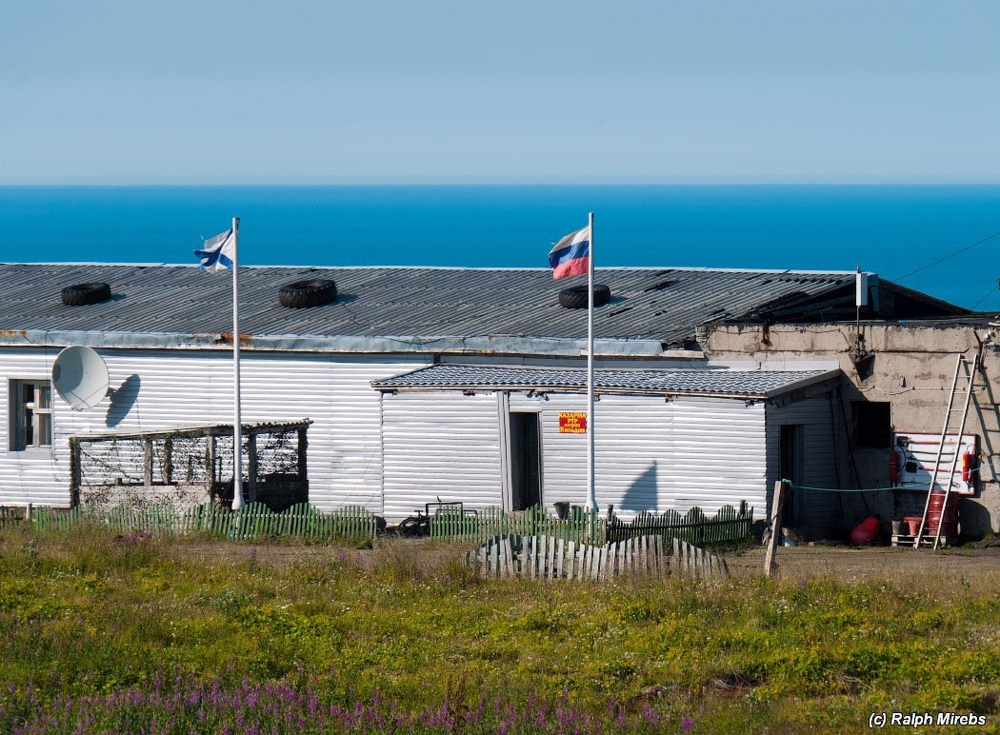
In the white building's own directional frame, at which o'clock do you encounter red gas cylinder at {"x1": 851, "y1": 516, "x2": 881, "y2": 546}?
The red gas cylinder is roughly at 10 o'clock from the white building.

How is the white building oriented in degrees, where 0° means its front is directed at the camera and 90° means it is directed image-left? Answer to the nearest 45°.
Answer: approximately 0°

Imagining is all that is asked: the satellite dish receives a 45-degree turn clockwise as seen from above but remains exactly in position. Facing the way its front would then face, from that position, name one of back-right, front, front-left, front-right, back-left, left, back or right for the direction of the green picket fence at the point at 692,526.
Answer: back-left

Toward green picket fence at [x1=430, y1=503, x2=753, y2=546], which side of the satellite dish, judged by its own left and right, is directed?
left

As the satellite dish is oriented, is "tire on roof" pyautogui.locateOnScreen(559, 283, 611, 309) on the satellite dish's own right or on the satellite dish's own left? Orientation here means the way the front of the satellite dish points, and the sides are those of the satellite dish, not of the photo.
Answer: on the satellite dish's own left

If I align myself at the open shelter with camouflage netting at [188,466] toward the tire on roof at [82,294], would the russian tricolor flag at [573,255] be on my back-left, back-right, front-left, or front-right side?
back-right

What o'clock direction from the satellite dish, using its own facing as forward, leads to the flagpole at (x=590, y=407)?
The flagpole is roughly at 9 o'clock from the satellite dish.

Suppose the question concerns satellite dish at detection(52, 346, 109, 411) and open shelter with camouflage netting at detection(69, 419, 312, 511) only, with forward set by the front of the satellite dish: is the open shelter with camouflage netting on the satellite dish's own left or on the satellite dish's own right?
on the satellite dish's own left

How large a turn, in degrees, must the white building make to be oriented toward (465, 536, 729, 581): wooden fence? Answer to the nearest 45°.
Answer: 0° — it already faces it

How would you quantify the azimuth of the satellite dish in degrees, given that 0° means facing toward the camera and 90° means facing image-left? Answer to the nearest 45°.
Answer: approximately 45°

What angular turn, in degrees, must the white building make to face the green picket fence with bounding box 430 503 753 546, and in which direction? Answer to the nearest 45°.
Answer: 0° — it already faces it

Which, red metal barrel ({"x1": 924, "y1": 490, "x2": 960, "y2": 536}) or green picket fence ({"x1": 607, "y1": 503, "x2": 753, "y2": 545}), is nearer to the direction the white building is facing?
the green picket fence

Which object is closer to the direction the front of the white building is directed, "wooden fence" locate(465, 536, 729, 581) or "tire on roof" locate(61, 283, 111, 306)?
the wooden fence

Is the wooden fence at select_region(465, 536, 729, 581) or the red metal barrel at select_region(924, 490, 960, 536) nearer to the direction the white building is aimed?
the wooden fence
